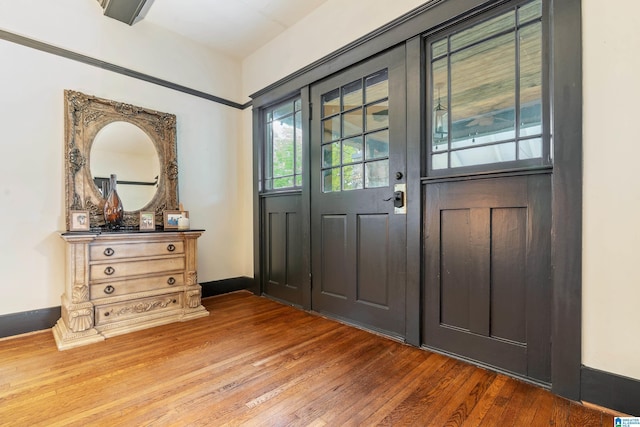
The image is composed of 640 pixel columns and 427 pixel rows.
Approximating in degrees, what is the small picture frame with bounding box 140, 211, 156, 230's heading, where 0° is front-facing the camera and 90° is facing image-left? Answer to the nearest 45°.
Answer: approximately 0°

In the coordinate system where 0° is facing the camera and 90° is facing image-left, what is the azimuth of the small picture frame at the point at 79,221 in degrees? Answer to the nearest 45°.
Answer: approximately 0°

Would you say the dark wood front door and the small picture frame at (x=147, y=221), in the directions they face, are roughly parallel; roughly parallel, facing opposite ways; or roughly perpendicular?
roughly perpendicular

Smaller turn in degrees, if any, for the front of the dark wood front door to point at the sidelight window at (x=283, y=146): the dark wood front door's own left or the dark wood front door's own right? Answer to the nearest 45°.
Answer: approximately 90° to the dark wood front door's own right

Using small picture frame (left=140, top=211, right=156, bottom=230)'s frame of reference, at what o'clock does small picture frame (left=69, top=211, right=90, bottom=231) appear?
small picture frame (left=69, top=211, right=90, bottom=231) is roughly at 2 o'clock from small picture frame (left=140, top=211, right=156, bottom=230).

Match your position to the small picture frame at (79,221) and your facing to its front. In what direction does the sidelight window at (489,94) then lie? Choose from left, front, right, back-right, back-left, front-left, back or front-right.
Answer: front-left

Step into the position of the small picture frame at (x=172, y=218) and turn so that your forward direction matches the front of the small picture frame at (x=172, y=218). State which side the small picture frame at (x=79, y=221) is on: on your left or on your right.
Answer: on your right

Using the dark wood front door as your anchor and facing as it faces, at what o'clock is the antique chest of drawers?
The antique chest of drawers is roughly at 1 o'clock from the dark wood front door.

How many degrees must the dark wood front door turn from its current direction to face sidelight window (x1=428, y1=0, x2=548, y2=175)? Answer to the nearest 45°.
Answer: approximately 90° to its left
